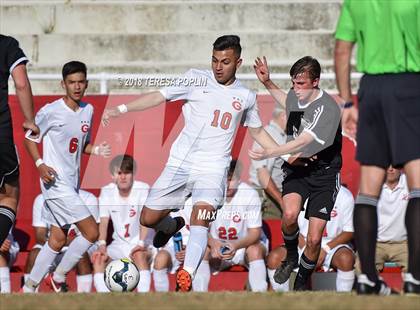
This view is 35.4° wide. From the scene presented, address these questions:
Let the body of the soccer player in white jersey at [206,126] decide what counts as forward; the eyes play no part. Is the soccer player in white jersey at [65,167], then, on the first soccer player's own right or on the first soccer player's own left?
on the first soccer player's own right

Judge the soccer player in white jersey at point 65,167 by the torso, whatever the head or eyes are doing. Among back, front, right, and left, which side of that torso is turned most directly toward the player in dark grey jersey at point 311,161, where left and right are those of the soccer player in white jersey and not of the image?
front

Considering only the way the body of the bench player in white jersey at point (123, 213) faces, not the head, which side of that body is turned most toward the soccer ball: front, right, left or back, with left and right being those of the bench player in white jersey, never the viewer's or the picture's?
front

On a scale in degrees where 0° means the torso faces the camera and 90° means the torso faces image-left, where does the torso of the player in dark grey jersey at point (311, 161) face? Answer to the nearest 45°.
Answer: approximately 45°

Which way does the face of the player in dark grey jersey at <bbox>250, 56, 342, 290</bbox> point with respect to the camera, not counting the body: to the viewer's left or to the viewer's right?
to the viewer's left

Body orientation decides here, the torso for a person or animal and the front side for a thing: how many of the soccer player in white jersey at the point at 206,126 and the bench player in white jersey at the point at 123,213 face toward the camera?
2

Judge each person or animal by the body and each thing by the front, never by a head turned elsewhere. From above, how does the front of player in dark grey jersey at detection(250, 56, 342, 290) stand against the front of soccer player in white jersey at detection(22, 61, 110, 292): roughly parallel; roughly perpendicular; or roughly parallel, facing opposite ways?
roughly perpendicular

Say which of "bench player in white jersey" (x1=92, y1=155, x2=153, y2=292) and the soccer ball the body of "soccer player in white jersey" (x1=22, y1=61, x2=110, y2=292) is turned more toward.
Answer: the soccer ball

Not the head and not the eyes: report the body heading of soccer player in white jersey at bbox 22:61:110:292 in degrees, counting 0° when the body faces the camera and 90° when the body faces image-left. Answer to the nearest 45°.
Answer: approximately 315°

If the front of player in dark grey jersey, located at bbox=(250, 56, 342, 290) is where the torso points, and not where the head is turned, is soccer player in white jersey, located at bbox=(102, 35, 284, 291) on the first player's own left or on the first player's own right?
on the first player's own right
